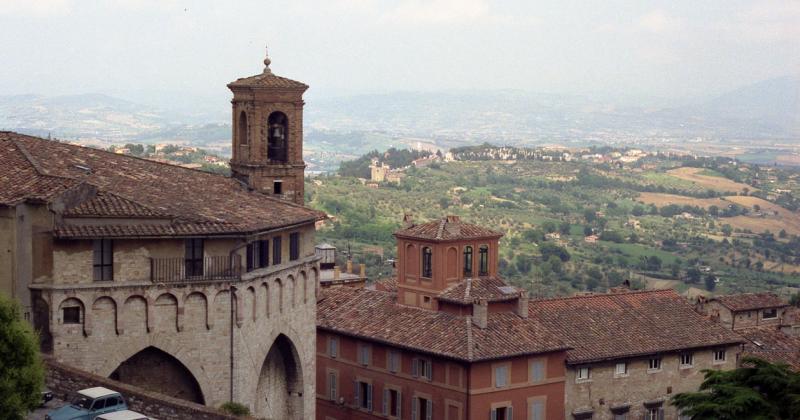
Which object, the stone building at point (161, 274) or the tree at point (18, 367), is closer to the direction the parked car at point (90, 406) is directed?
the tree

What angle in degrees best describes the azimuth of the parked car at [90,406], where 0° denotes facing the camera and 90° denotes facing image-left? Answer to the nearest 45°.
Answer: approximately 45°

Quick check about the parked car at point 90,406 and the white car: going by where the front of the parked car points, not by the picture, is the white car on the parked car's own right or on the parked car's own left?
on the parked car's own left
